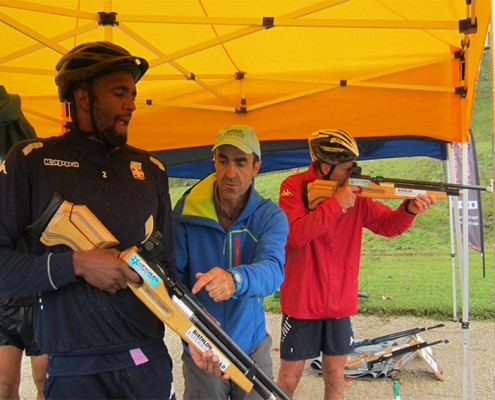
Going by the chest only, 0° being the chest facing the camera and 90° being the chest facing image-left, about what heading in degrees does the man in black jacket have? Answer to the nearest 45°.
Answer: approximately 315°

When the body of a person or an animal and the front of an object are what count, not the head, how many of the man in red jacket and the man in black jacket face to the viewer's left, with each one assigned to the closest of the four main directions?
0

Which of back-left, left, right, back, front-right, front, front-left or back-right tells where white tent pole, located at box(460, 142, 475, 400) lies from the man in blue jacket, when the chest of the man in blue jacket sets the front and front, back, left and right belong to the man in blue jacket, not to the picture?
back-left

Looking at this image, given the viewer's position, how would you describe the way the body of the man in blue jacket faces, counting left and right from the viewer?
facing the viewer

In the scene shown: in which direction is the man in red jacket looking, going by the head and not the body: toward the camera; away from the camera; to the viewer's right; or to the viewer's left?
to the viewer's right

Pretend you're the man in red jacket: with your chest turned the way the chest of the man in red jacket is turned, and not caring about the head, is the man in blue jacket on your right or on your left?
on your right

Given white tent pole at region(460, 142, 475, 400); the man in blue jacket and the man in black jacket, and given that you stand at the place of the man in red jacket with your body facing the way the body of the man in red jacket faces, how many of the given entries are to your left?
1

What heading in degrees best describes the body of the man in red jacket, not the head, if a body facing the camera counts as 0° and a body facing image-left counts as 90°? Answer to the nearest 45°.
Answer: approximately 315°

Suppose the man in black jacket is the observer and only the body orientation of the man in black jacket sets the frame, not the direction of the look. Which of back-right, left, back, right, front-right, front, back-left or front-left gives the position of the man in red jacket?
left

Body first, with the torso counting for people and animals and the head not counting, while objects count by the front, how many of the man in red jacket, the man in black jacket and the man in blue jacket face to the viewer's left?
0

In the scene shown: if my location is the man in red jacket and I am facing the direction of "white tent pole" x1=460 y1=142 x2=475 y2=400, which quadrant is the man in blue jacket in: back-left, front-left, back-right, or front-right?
back-right

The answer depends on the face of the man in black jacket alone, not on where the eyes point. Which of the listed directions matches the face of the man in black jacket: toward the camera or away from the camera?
toward the camera

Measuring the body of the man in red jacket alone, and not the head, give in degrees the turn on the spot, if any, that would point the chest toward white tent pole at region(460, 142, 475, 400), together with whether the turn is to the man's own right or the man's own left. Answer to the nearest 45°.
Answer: approximately 90° to the man's own left

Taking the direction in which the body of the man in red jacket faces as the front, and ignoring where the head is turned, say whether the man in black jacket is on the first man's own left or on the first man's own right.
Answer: on the first man's own right

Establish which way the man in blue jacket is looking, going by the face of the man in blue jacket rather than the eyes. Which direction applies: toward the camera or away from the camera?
toward the camera

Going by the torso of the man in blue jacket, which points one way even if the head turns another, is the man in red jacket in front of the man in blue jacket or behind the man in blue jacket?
behind
